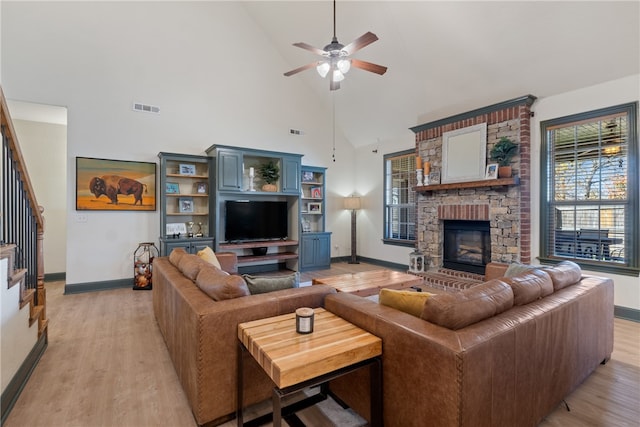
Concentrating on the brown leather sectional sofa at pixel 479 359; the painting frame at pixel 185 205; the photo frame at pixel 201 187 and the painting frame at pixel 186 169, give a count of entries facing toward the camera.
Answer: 3

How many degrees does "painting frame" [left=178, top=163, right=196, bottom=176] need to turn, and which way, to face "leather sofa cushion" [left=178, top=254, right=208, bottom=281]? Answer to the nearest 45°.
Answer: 0° — it already faces it

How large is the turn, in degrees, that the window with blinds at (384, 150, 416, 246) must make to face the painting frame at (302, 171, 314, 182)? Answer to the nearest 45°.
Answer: approximately 45° to its right

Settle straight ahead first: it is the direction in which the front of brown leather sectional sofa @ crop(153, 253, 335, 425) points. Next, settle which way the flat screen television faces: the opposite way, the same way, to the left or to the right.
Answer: to the right

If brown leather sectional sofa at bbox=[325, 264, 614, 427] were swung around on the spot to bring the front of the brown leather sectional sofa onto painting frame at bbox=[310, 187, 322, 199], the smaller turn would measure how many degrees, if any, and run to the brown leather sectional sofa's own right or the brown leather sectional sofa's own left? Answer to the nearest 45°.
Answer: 0° — it already faces it

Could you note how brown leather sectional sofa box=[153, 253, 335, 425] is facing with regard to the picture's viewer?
facing away from the viewer and to the right of the viewer

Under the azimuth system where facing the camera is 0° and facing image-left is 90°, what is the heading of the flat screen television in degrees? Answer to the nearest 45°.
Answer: approximately 315°

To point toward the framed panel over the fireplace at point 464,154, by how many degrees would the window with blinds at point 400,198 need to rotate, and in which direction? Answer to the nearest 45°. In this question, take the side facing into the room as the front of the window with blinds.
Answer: approximately 90° to its left

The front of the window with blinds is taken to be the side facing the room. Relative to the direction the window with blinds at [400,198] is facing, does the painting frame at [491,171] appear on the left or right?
on its left

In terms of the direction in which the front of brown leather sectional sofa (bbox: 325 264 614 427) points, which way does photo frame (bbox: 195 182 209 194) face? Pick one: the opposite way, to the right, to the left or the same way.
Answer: the opposite way
